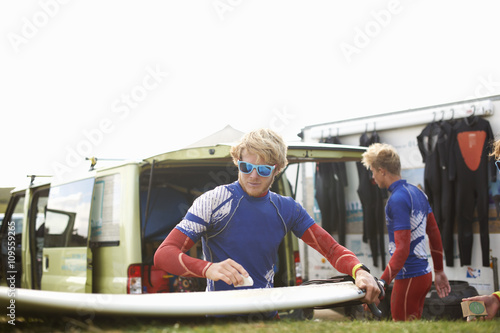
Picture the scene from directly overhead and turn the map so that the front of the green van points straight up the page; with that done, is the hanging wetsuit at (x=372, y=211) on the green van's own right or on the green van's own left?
on the green van's own right

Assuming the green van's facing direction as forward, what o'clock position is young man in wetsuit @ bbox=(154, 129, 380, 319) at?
The young man in wetsuit is roughly at 7 o'clock from the green van.

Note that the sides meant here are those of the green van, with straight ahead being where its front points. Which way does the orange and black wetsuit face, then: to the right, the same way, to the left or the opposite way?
to the left

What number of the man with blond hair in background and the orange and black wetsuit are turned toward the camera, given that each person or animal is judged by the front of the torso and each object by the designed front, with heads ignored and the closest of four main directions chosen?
1

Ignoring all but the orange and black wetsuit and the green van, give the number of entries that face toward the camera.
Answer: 1

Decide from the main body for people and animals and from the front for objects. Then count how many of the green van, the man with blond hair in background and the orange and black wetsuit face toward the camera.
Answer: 1

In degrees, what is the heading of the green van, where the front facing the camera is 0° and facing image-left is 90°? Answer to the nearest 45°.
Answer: approximately 135°

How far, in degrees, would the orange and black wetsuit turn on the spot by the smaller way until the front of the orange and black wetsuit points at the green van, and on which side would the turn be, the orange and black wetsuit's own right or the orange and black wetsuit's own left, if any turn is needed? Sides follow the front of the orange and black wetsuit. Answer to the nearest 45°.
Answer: approximately 45° to the orange and black wetsuit's own right

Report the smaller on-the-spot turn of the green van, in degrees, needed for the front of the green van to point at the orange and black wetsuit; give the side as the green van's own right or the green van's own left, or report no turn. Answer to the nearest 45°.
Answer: approximately 135° to the green van's own right
